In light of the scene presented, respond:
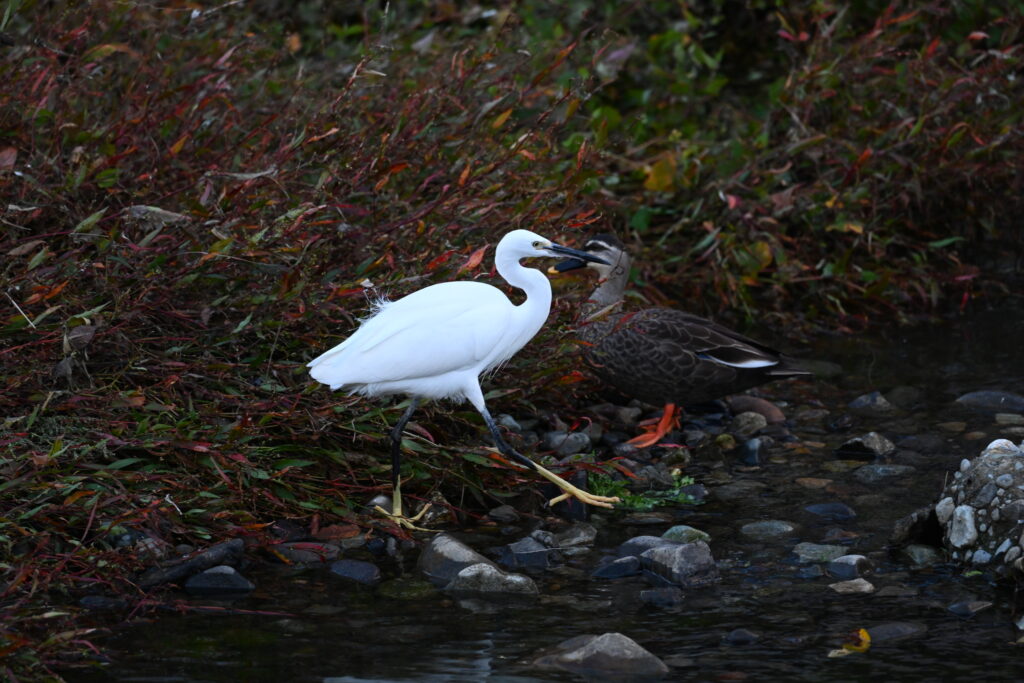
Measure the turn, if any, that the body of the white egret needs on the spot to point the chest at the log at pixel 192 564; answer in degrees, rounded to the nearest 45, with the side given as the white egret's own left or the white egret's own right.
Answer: approximately 135° to the white egret's own right

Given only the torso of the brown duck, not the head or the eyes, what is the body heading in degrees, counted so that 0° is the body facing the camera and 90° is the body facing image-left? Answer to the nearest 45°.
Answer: approximately 90°

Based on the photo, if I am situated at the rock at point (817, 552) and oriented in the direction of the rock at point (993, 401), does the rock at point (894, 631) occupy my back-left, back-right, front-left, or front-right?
back-right

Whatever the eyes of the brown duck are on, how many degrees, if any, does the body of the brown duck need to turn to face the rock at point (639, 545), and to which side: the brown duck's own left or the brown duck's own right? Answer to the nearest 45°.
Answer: approximately 90° to the brown duck's own left

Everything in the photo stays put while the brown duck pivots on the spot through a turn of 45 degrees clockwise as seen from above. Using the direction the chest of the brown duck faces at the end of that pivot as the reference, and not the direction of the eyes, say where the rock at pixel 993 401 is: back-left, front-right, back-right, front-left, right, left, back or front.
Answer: back-right

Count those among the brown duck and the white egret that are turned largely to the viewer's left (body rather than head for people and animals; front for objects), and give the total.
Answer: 1

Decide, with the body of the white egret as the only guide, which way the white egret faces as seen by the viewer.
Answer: to the viewer's right

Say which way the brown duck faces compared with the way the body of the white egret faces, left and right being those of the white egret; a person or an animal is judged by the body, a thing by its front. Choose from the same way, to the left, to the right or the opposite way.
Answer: the opposite way

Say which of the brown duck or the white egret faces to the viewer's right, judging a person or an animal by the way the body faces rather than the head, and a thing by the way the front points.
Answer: the white egret

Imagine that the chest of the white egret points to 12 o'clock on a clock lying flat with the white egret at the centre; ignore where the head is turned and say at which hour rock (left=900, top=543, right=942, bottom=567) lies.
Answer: The rock is roughly at 1 o'clock from the white egret.
